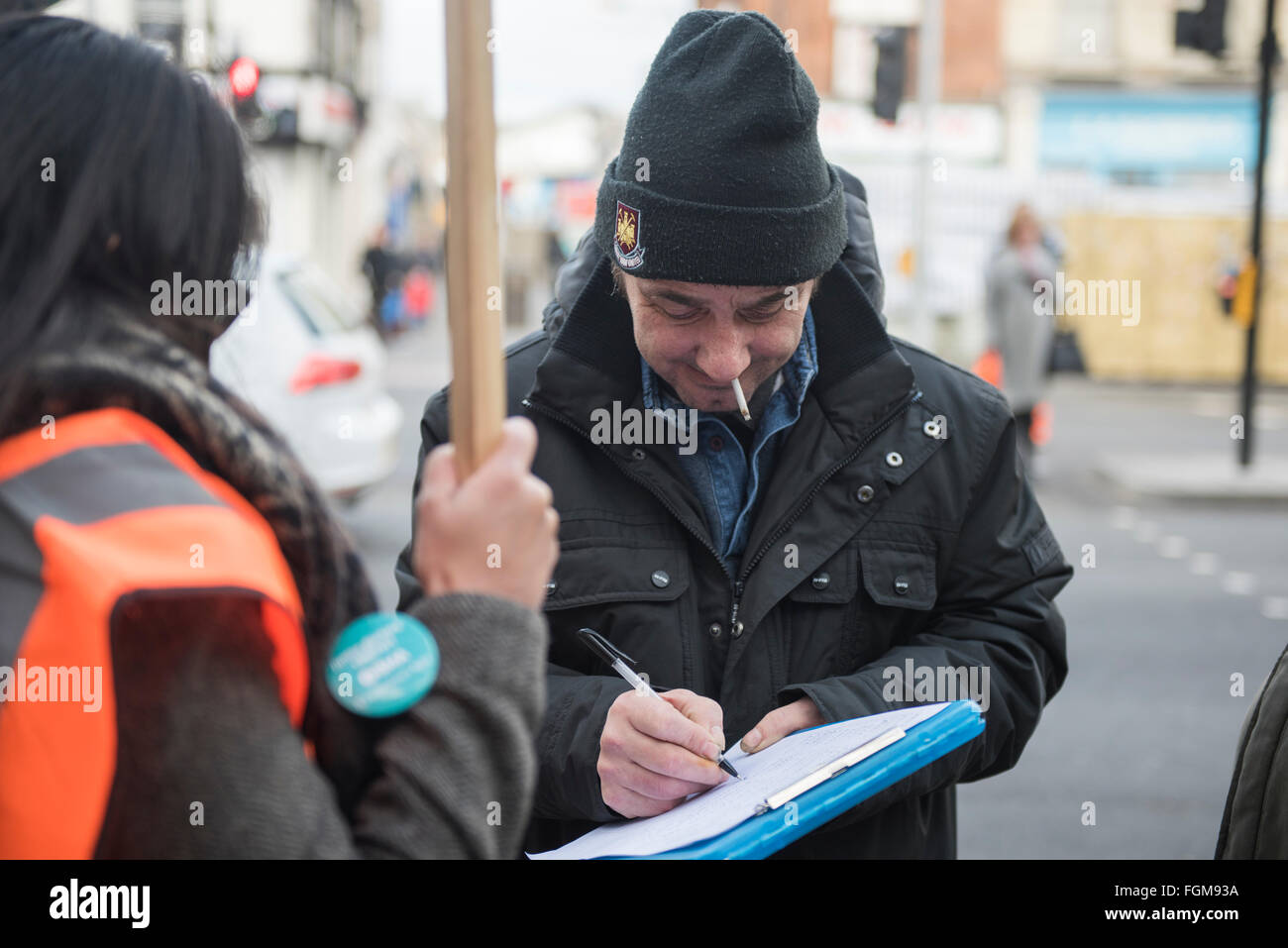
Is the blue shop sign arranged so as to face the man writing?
yes

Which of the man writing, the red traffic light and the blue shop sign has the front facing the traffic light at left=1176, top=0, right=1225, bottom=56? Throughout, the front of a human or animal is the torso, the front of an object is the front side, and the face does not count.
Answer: the blue shop sign

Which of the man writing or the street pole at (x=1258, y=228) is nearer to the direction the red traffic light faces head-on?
the man writing

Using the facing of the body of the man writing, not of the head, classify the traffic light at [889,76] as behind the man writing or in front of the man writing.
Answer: behind

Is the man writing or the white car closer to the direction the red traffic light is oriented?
the man writing

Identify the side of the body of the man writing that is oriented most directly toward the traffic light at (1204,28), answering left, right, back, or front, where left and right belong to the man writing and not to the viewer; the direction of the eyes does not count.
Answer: back
